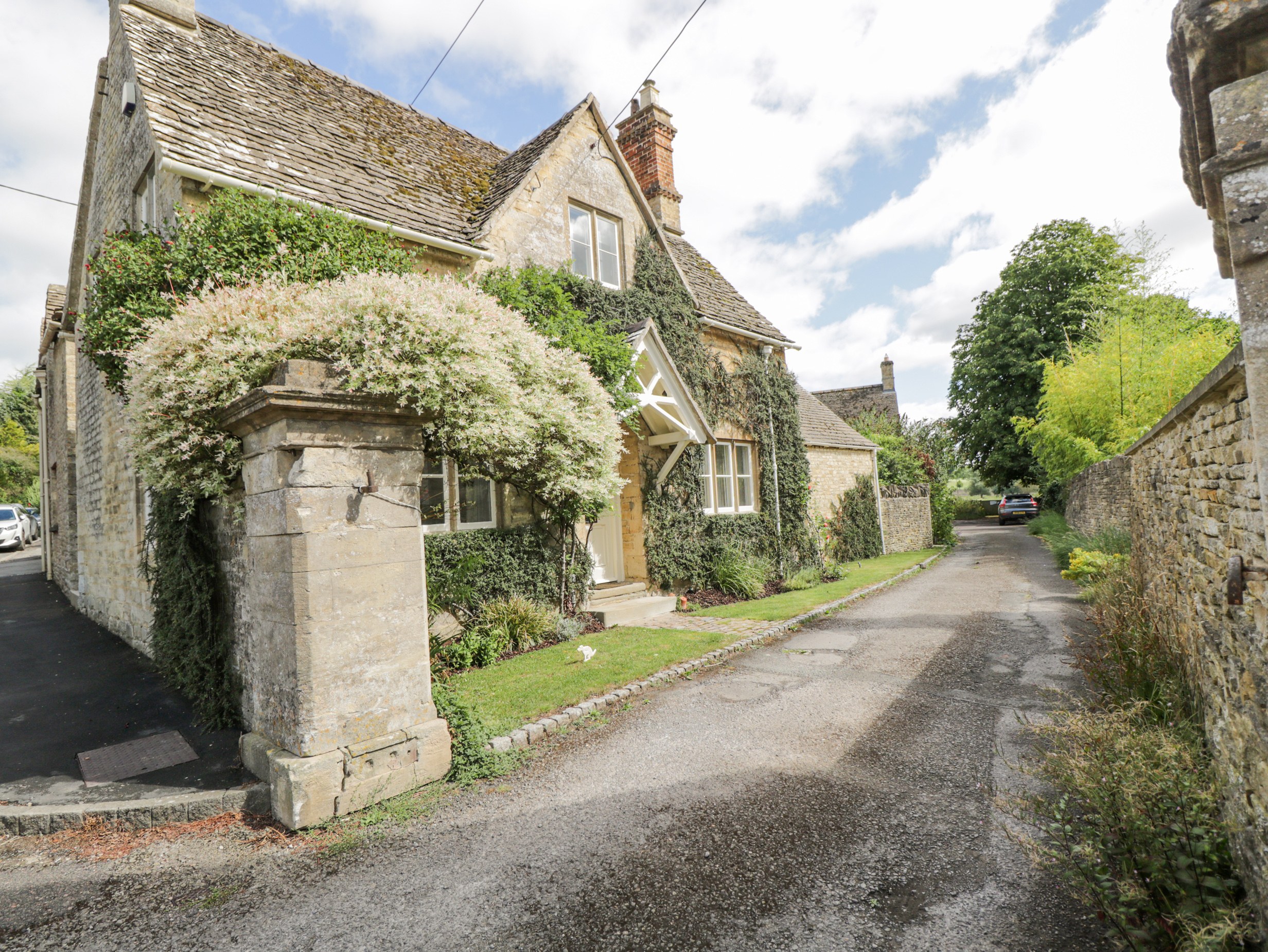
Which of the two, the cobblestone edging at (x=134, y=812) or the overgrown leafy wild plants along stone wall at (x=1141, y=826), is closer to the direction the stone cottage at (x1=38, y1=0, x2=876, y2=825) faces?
the overgrown leafy wild plants along stone wall

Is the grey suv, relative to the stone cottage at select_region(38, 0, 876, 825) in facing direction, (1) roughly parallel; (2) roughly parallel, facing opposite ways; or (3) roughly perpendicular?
roughly perpendicular

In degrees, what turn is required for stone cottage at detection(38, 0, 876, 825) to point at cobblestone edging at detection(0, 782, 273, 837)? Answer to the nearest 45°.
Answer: approximately 45° to its right

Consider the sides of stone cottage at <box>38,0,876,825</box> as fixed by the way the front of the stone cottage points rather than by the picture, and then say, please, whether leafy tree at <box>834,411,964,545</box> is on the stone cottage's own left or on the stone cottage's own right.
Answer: on the stone cottage's own left

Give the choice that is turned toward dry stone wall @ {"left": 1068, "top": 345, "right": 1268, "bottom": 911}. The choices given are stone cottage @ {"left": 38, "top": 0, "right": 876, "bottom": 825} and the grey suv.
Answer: the stone cottage

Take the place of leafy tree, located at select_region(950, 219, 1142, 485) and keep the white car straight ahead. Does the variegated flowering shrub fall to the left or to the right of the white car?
left

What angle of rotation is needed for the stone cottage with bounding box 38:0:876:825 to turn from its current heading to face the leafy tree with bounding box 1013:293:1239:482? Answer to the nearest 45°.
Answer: approximately 45° to its left

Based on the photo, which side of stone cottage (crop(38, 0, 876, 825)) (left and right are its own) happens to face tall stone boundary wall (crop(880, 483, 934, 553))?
left

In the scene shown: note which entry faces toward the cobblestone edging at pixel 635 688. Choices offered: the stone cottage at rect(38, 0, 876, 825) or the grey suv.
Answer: the stone cottage

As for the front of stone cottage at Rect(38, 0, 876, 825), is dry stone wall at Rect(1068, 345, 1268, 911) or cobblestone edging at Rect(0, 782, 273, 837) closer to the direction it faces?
the dry stone wall

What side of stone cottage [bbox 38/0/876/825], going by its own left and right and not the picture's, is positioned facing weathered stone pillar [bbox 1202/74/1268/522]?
front
